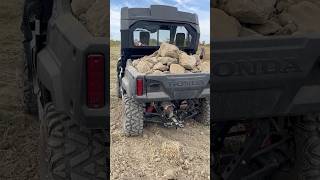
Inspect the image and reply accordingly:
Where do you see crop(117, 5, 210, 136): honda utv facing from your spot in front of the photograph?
facing away from the viewer
